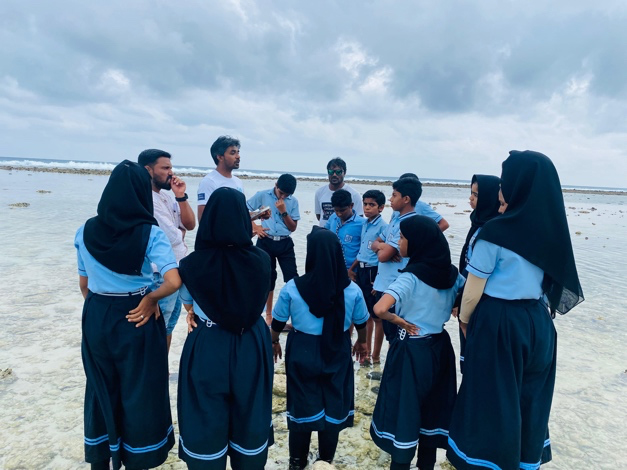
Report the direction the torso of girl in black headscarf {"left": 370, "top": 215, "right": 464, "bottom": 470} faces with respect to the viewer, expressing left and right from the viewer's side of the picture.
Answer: facing away from the viewer and to the left of the viewer

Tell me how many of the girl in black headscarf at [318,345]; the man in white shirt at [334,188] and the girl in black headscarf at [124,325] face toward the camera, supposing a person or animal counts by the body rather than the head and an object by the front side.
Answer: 1

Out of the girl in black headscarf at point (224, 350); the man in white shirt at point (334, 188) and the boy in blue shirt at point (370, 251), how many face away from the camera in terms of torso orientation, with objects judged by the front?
1

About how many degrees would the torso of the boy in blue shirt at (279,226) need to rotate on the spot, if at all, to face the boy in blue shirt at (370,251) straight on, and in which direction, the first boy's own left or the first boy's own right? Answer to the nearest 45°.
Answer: approximately 45° to the first boy's own left

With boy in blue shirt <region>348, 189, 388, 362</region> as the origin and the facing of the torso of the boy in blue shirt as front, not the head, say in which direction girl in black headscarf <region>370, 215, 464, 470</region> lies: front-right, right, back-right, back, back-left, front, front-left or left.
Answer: front-left

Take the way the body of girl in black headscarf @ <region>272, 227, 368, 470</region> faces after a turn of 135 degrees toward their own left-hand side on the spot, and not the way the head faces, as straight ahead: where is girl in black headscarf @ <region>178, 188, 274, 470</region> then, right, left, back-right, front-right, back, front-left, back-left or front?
front

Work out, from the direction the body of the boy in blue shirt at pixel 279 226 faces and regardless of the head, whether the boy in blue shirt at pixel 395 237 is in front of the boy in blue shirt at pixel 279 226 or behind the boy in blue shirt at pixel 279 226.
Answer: in front

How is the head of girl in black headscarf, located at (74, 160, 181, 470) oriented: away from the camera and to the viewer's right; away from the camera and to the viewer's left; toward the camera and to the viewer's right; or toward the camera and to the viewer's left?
away from the camera and to the viewer's right

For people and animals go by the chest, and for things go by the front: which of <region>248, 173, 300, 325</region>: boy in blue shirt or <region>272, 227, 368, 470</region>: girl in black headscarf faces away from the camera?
the girl in black headscarf

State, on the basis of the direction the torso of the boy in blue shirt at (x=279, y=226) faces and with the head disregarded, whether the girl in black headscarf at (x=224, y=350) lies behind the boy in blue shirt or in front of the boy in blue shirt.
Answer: in front

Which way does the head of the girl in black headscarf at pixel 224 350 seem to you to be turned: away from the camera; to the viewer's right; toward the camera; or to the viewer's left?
away from the camera

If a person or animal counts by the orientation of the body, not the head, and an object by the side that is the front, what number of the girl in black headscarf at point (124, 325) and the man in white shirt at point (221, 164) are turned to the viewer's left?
0

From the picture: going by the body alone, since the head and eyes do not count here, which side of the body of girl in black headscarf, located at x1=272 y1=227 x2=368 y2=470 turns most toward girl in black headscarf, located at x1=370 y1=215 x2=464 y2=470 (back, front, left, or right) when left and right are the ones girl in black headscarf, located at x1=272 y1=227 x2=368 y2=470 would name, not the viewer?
right

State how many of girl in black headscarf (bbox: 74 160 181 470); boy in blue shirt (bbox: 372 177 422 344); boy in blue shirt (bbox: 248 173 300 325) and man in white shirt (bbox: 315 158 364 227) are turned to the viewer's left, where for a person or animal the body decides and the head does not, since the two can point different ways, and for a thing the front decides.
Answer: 1

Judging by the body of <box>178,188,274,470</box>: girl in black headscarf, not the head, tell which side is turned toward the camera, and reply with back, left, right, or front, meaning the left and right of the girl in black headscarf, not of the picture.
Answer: back

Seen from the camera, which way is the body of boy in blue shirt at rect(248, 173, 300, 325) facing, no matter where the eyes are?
toward the camera

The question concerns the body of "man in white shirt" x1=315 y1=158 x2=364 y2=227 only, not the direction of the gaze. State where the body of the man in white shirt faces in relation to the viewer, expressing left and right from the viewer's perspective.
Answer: facing the viewer

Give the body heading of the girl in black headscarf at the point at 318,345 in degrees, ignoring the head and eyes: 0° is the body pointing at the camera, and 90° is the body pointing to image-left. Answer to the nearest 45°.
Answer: approximately 180°
